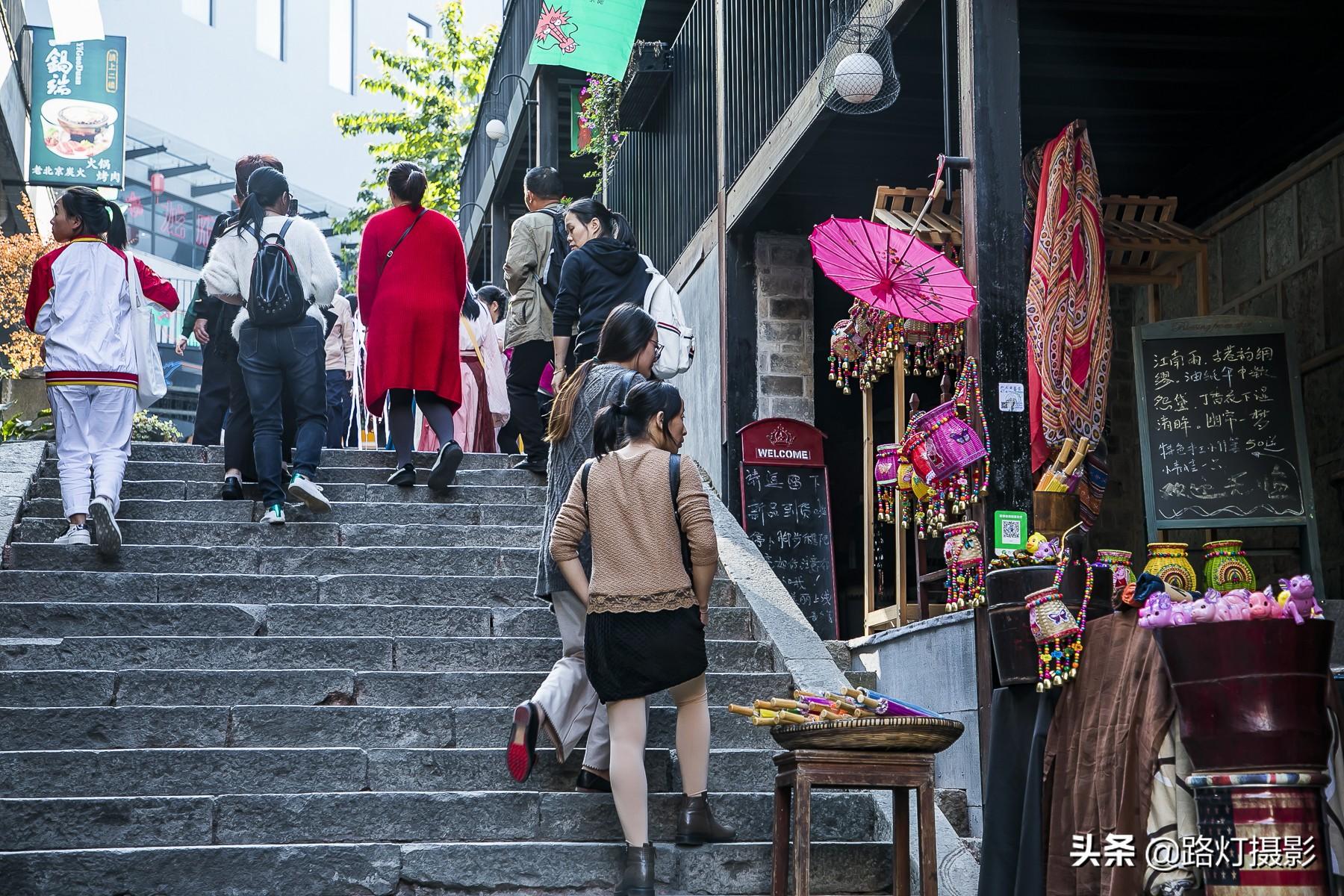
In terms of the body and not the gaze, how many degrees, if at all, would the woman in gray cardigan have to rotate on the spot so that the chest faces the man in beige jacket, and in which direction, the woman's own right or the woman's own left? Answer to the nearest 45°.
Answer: approximately 45° to the woman's own left

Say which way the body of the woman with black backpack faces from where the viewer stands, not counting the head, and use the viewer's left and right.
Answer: facing away from the viewer

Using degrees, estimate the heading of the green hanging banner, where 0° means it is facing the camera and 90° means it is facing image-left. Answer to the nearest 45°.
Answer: approximately 0°

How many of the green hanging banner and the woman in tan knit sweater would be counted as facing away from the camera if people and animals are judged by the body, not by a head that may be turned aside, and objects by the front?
1

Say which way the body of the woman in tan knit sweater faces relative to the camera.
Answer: away from the camera

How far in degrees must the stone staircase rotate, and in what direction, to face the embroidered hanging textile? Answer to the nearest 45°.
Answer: approximately 90° to its left

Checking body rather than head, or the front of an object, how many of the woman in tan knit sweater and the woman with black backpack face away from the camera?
2
